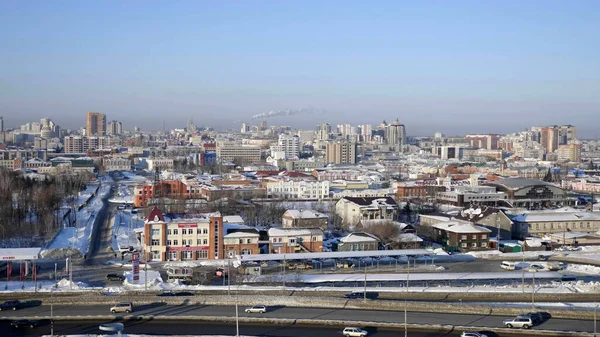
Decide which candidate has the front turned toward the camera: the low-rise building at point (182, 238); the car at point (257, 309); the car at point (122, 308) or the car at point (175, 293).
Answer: the low-rise building

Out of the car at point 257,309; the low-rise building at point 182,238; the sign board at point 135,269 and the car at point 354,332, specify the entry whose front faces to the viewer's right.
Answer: the car at point 354,332

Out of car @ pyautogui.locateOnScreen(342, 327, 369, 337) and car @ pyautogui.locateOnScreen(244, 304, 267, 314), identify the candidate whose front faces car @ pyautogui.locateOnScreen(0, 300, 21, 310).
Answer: car @ pyautogui.locateOnScreen(244, 304, 267, 314)

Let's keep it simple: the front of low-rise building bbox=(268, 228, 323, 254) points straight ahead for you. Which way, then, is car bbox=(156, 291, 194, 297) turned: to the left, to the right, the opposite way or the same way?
to the right

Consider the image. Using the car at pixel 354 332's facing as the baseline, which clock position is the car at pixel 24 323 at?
the car at pixel 24 323 is roughly at 6 o'clock from the car at pixel 354 332.

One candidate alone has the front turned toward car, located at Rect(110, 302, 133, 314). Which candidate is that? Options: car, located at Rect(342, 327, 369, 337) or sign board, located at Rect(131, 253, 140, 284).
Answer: the sign board

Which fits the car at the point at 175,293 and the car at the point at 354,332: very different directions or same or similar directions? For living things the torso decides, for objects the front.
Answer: very different directions

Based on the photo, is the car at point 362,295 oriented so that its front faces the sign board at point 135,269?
yes

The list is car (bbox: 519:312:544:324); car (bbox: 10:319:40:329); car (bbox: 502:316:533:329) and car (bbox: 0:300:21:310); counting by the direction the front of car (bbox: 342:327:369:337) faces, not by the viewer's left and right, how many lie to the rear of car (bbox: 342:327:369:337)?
2

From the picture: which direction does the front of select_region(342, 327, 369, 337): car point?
to the viewer's right

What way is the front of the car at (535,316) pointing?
to the viewer's left

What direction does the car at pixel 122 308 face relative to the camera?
to the viewer's left

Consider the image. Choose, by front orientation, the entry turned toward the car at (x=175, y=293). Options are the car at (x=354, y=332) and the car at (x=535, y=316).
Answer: the car at (x=535, y=316)

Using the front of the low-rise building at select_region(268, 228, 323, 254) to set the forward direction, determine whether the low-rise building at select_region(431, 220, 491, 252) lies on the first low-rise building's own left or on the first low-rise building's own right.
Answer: on the first low-rise building's own left

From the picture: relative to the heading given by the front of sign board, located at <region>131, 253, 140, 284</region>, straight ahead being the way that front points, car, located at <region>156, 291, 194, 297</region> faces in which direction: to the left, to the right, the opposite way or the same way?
to the right

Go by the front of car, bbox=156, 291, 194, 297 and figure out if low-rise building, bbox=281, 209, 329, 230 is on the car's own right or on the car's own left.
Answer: on the car's own right

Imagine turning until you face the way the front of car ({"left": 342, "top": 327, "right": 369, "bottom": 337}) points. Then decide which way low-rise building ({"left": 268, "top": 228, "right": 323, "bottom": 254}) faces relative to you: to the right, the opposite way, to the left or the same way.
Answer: to the right

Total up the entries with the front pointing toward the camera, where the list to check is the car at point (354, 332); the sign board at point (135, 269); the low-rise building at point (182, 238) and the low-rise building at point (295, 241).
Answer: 3

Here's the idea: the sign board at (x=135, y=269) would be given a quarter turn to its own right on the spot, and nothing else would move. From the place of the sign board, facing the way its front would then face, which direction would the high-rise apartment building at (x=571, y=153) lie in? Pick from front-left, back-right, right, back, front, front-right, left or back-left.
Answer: back-right
